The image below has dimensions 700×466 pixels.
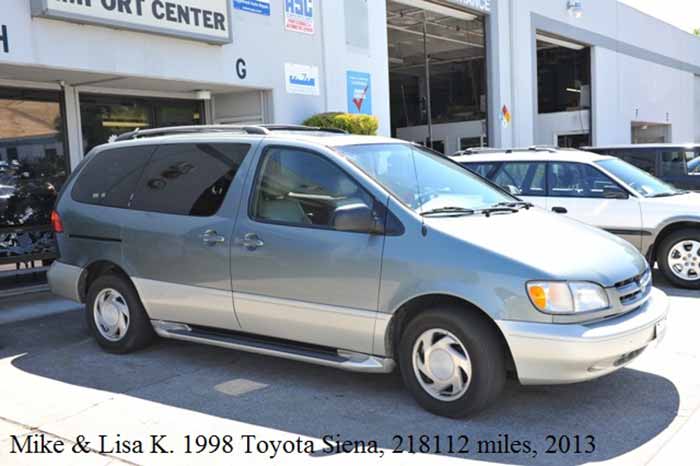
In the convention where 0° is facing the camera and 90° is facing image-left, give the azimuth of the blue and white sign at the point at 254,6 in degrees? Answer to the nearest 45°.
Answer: approximately 315°

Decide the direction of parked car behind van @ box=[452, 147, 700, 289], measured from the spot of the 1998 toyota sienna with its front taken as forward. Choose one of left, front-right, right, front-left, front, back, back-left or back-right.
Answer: left

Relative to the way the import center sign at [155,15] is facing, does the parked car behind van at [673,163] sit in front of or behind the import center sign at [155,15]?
in front

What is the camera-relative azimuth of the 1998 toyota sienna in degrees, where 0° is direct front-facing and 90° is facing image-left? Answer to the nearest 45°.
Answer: approximately 315°

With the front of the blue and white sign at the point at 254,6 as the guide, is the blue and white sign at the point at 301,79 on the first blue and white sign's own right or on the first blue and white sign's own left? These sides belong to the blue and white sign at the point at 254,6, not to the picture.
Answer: on the first blue and white sign's own left

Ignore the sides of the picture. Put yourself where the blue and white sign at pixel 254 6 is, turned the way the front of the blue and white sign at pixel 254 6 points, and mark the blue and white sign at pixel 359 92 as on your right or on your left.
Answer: on your left

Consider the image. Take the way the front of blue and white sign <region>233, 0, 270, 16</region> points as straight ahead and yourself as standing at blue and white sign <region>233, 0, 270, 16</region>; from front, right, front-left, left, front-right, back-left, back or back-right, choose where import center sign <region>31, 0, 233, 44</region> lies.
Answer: right

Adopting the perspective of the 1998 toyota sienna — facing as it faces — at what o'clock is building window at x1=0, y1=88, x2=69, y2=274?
The building window is roughly at 6 o'clock from the 1998 toyota sienna.

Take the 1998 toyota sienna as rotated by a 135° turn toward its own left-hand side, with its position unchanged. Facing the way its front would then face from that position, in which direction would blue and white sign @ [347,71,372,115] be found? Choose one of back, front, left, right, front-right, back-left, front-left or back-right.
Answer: front

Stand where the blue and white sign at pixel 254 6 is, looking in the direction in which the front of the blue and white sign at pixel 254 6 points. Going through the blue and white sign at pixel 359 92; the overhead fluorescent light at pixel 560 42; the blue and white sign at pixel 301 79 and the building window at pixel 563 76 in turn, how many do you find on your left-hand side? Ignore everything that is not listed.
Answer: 4

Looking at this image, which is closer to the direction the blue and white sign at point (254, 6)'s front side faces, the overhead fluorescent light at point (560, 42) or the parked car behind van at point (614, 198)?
the parked car behind van

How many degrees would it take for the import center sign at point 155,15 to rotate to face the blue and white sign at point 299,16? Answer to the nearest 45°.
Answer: approximately 90° to its left
